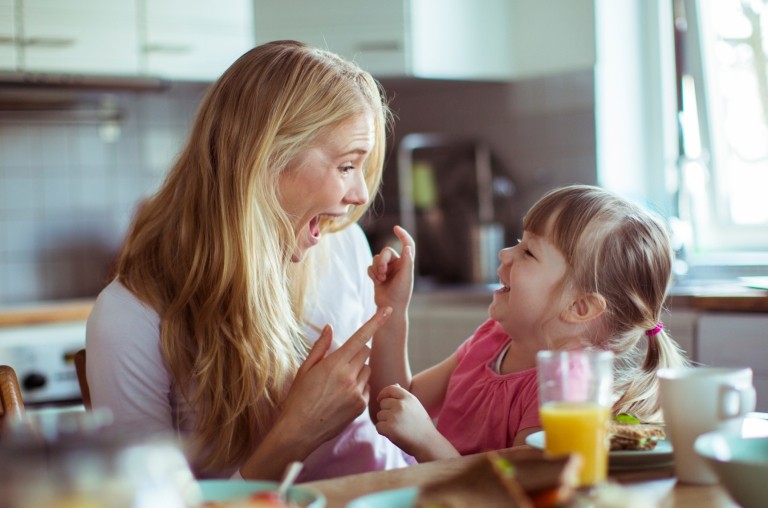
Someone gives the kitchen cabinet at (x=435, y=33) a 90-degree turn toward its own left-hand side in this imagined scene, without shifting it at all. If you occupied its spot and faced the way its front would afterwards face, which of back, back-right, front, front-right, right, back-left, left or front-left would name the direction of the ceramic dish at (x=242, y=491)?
right

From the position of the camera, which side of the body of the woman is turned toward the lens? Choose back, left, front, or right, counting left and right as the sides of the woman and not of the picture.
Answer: right

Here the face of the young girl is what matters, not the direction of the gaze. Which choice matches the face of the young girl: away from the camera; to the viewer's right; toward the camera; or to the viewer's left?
to the viewer's left

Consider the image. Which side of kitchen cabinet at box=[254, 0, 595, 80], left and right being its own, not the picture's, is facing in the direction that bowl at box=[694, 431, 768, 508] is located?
front

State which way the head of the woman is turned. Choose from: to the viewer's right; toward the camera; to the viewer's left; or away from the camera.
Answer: to the viewer's right

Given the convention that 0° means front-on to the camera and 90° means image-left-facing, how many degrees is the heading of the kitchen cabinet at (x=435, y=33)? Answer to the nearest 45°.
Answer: approximately 0°

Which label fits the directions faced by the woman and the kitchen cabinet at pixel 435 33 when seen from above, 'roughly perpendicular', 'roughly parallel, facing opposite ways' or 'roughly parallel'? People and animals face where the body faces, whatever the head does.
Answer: roughly perpendicular

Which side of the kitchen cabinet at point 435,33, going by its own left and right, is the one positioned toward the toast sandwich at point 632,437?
front

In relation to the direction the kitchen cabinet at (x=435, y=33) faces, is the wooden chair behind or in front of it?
in front

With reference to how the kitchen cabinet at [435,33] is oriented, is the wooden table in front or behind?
in front

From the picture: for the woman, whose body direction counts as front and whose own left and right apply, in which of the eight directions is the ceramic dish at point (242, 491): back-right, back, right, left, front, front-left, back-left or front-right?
right

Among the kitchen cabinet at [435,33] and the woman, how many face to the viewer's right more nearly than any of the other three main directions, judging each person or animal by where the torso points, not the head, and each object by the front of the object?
1

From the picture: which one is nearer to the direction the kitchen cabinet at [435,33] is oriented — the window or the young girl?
the young girl
